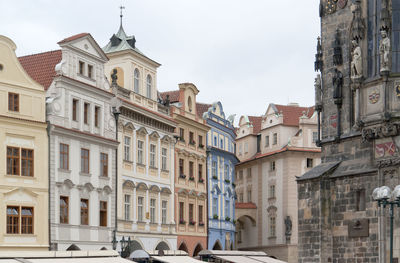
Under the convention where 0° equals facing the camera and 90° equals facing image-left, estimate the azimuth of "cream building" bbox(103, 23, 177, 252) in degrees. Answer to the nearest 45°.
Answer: approximately 315°

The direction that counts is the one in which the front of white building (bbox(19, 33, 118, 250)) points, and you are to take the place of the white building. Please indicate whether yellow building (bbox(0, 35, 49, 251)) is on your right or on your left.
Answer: on your right

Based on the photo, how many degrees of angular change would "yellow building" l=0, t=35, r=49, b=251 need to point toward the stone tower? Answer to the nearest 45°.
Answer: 0° — it already faces it

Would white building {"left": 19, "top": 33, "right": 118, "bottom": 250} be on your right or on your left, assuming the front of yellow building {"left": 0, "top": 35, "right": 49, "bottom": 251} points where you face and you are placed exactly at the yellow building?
on your left
